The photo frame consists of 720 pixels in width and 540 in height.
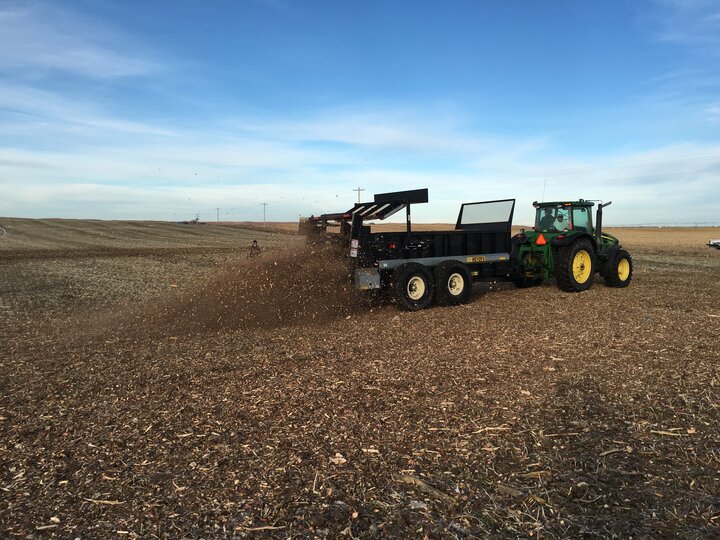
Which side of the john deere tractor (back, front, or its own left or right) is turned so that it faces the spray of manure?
back

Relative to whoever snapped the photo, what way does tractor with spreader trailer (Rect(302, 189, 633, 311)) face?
facing away from the viewer and to the right of the viewer

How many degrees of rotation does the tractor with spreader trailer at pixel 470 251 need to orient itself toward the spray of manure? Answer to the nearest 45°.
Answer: approximately 180°
